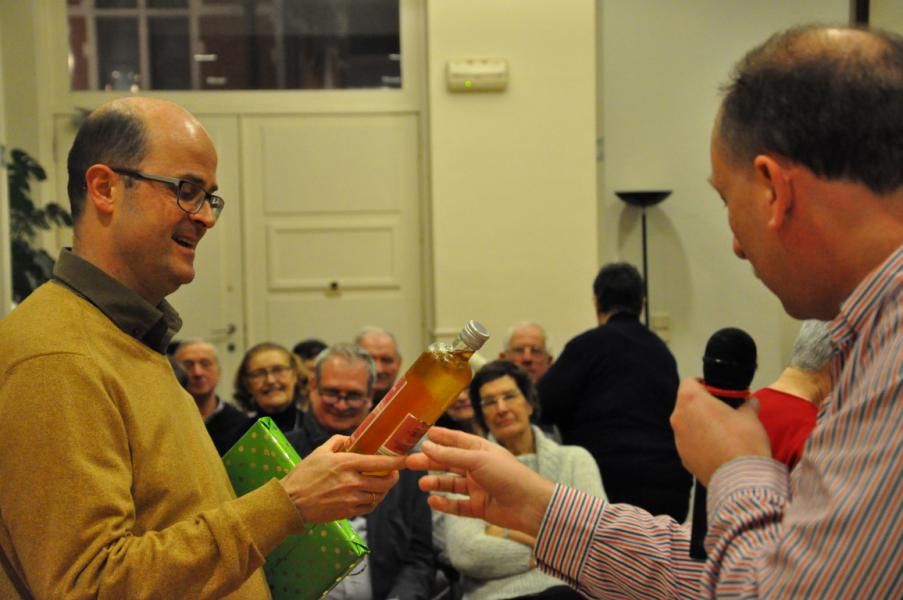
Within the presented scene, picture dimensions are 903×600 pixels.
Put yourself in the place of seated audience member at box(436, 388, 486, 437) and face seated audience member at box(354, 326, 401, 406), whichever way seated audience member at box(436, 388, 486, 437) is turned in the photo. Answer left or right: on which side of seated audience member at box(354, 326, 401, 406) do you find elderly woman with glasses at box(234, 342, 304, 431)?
left

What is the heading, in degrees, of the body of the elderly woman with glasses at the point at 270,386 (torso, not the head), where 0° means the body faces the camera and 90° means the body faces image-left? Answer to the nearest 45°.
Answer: approximately 0°

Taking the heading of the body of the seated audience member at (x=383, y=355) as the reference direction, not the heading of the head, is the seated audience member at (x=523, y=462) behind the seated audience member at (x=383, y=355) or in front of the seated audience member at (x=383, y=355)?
in front

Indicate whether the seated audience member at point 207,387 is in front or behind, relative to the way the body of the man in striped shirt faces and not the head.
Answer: in front

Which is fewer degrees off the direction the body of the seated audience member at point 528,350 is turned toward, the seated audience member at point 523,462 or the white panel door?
the seated audience member
